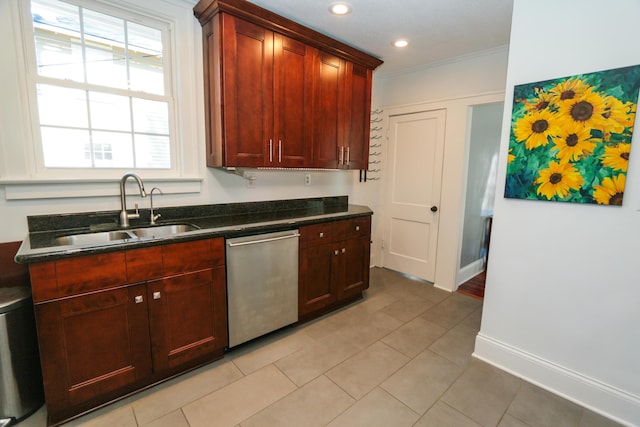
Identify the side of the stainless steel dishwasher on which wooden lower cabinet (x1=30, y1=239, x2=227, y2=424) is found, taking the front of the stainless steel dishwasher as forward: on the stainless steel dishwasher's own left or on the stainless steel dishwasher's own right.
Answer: on the stainless steel dishwasher's own right

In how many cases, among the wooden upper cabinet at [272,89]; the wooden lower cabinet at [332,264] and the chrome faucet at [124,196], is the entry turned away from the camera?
0

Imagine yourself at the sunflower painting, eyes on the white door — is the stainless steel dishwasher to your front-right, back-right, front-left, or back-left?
front-left

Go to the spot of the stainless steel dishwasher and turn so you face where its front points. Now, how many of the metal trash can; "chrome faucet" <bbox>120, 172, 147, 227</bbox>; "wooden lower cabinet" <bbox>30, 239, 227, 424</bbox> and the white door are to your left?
1

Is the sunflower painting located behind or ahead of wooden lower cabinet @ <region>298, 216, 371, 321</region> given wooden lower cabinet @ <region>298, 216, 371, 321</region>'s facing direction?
ahead

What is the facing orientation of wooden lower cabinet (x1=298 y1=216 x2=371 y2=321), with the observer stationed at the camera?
facing the viewer and to the right of the viewer

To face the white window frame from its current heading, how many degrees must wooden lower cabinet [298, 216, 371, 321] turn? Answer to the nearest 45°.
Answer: approximately 135° to its right

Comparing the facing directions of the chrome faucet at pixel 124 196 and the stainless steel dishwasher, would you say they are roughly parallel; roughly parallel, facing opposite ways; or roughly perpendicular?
roughly parallel

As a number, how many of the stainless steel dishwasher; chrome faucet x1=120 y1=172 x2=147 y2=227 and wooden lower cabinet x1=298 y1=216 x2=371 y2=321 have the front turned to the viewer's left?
0

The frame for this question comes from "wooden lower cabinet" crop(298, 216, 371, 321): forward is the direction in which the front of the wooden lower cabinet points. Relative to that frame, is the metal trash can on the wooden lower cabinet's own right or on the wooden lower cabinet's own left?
on the wooden lower cabinet's own right

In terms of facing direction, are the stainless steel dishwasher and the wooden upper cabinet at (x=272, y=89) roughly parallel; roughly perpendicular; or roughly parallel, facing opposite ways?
roughly parallel
